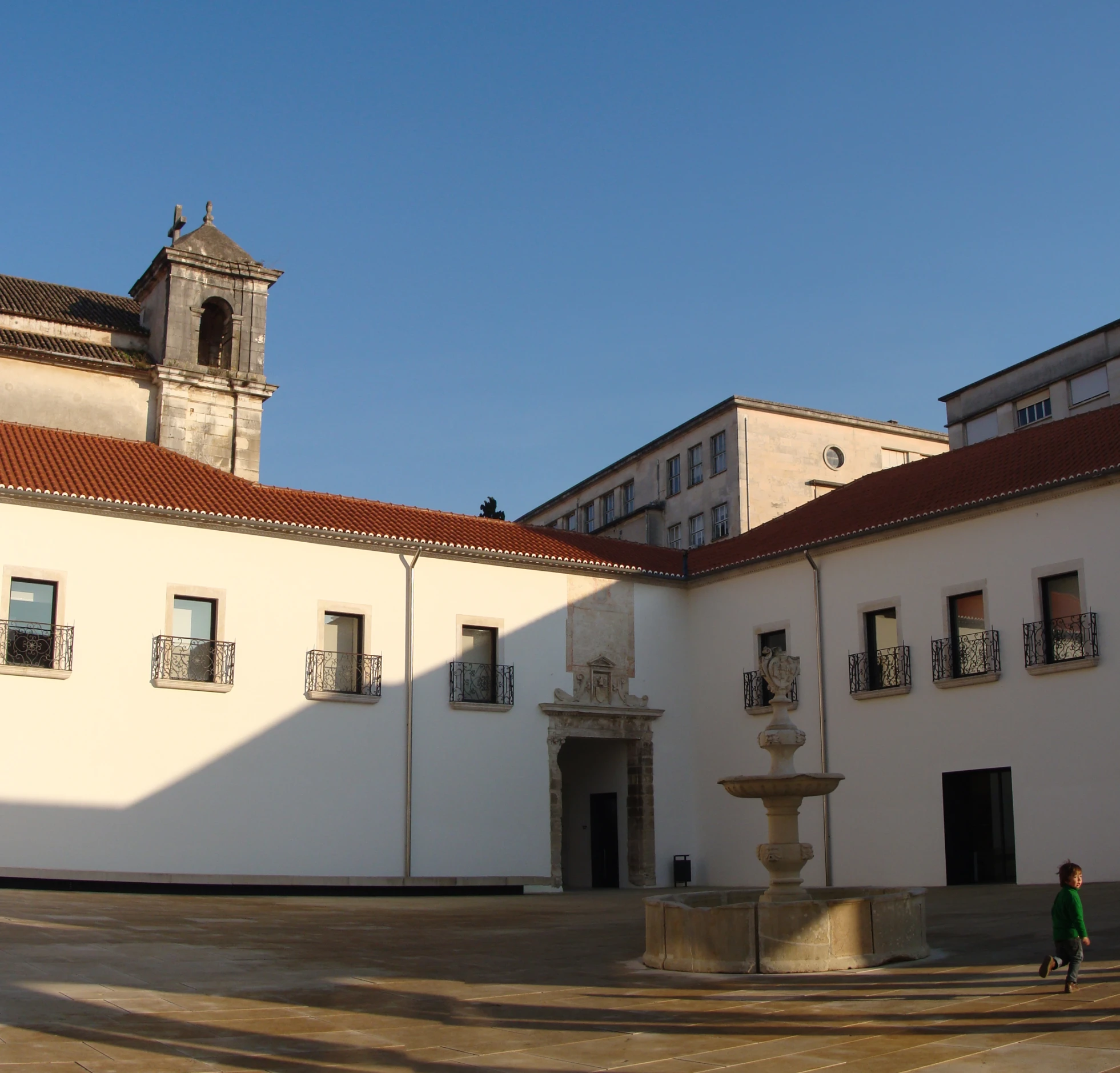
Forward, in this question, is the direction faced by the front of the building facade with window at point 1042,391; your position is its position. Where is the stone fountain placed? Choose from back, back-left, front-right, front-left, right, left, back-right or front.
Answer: front-left

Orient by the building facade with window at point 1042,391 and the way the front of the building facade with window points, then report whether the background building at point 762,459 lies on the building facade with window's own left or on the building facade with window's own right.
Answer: on the building facade with window's own right

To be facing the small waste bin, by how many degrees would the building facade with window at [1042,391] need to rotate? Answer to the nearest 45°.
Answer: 0° — it already faces it

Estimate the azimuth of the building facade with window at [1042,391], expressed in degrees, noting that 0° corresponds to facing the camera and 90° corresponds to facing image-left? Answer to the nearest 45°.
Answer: approximately 45°

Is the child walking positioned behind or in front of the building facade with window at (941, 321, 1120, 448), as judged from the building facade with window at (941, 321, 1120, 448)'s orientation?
in front

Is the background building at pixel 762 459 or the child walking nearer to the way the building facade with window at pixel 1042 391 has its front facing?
the child walking

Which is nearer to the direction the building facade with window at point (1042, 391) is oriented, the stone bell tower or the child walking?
the stone bell tower
